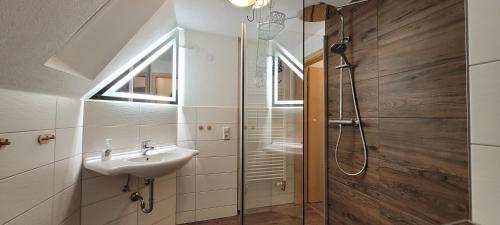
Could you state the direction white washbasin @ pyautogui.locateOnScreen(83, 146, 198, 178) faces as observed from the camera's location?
facing the viewer and to the right of the viewer

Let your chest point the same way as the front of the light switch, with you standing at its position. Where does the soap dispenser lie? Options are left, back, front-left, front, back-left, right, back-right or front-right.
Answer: front-right

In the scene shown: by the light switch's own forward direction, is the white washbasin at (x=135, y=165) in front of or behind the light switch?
in front

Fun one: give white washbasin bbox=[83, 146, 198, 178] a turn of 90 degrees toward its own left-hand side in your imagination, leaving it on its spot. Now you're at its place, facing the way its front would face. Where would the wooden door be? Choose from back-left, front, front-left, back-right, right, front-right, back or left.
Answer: front-right

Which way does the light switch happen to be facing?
toward the camera

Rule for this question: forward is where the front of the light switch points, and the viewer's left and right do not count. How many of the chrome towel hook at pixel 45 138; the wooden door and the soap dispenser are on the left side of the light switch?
1

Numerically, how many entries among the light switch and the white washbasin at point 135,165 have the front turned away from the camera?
0

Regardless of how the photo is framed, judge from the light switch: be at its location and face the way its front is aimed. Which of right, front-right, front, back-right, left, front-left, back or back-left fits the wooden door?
left

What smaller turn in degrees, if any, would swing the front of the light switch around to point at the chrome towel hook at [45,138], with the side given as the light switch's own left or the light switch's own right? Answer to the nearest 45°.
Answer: approximately 45° to the light switch's own right

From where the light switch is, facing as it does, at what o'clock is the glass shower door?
The glass shower door is roughly at 11 o'clock from the light switch.
